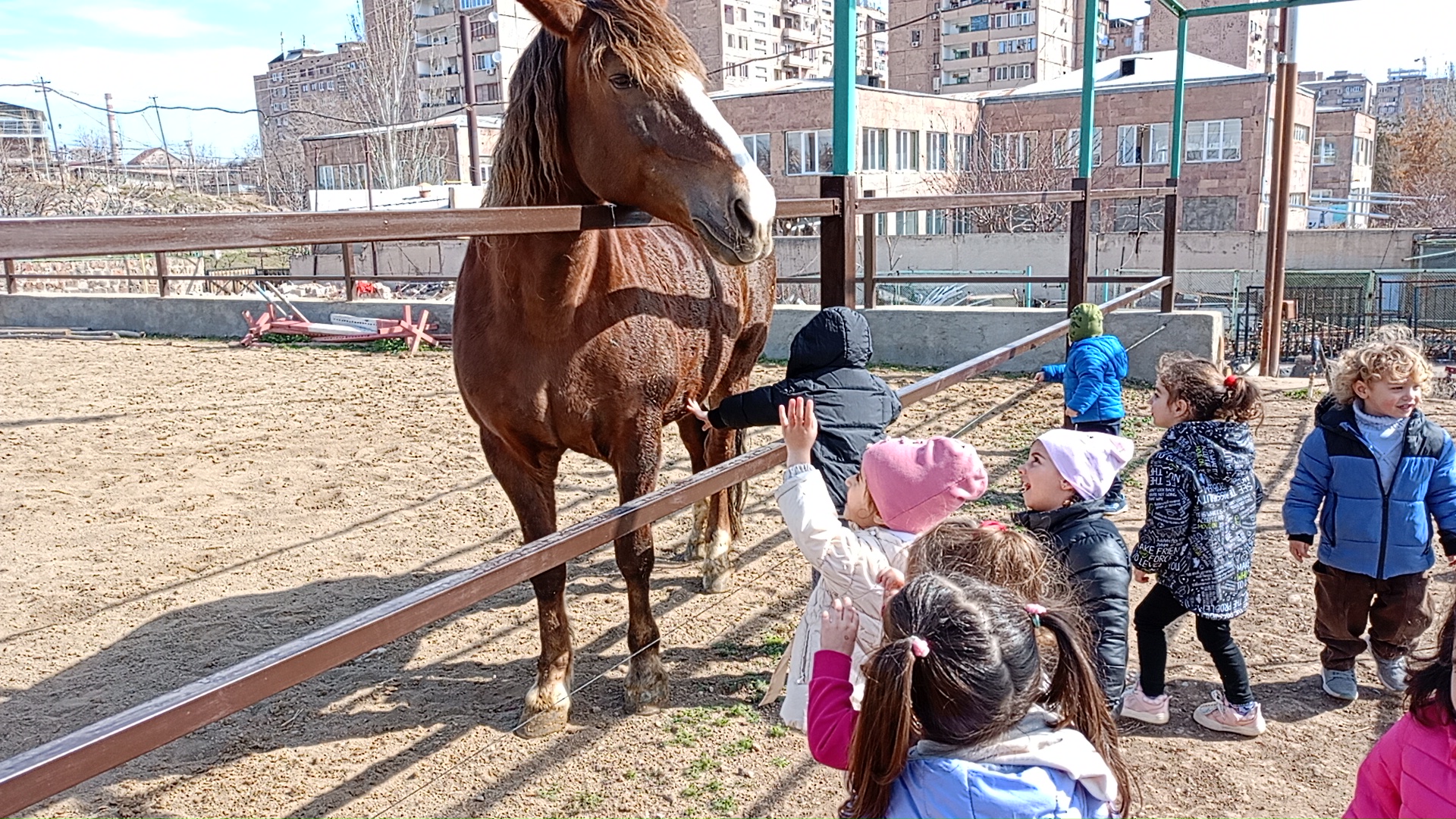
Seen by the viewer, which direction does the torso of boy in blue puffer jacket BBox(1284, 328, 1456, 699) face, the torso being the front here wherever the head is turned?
toward the camera

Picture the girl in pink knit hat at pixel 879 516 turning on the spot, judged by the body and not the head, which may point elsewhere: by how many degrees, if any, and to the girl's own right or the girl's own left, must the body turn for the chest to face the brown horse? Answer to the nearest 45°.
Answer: approximately 45° to the girl's own right

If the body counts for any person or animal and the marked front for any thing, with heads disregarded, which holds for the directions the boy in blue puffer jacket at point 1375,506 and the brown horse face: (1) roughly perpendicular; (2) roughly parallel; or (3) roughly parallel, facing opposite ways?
roughly parallel

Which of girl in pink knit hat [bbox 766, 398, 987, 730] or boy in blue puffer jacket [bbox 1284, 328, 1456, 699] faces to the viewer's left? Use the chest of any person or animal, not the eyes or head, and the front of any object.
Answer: the girl in pink knit hat

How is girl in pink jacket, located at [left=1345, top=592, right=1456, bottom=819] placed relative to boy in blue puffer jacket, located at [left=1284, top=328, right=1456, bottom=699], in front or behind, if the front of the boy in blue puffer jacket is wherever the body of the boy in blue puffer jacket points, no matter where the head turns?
in front

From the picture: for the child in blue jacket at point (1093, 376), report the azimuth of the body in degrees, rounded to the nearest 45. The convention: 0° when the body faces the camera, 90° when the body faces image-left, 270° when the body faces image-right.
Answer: approximately 135°

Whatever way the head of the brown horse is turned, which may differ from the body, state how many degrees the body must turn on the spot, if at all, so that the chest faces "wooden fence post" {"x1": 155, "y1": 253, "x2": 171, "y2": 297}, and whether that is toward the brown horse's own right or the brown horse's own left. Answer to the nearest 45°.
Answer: approximately 90° to the brown horse's own right

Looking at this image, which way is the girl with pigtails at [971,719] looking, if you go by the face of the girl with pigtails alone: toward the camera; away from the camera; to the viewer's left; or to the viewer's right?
away from the camera

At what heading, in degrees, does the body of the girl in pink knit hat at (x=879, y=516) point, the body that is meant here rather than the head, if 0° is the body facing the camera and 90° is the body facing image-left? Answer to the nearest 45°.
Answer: approximately 90°

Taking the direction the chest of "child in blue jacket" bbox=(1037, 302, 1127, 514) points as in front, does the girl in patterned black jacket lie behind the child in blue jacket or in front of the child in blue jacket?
behind

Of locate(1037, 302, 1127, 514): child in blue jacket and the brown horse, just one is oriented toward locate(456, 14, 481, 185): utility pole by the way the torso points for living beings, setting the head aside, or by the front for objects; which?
the child in blue jacket

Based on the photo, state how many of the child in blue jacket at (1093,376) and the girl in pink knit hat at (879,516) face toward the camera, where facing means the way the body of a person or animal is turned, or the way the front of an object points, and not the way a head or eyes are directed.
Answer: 0

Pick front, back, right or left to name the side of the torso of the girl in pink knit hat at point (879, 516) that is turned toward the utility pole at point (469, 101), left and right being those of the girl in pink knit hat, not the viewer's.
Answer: right
